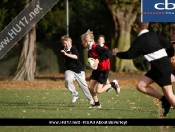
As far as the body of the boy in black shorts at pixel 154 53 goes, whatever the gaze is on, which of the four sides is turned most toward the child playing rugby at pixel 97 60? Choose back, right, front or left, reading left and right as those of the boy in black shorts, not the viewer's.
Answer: front

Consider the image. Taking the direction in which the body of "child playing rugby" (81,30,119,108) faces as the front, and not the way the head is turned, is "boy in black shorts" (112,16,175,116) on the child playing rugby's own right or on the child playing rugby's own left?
on the child playing rugby's own left

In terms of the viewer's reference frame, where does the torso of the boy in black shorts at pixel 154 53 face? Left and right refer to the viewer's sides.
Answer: facing away from the viewer and to the left of the viewer
